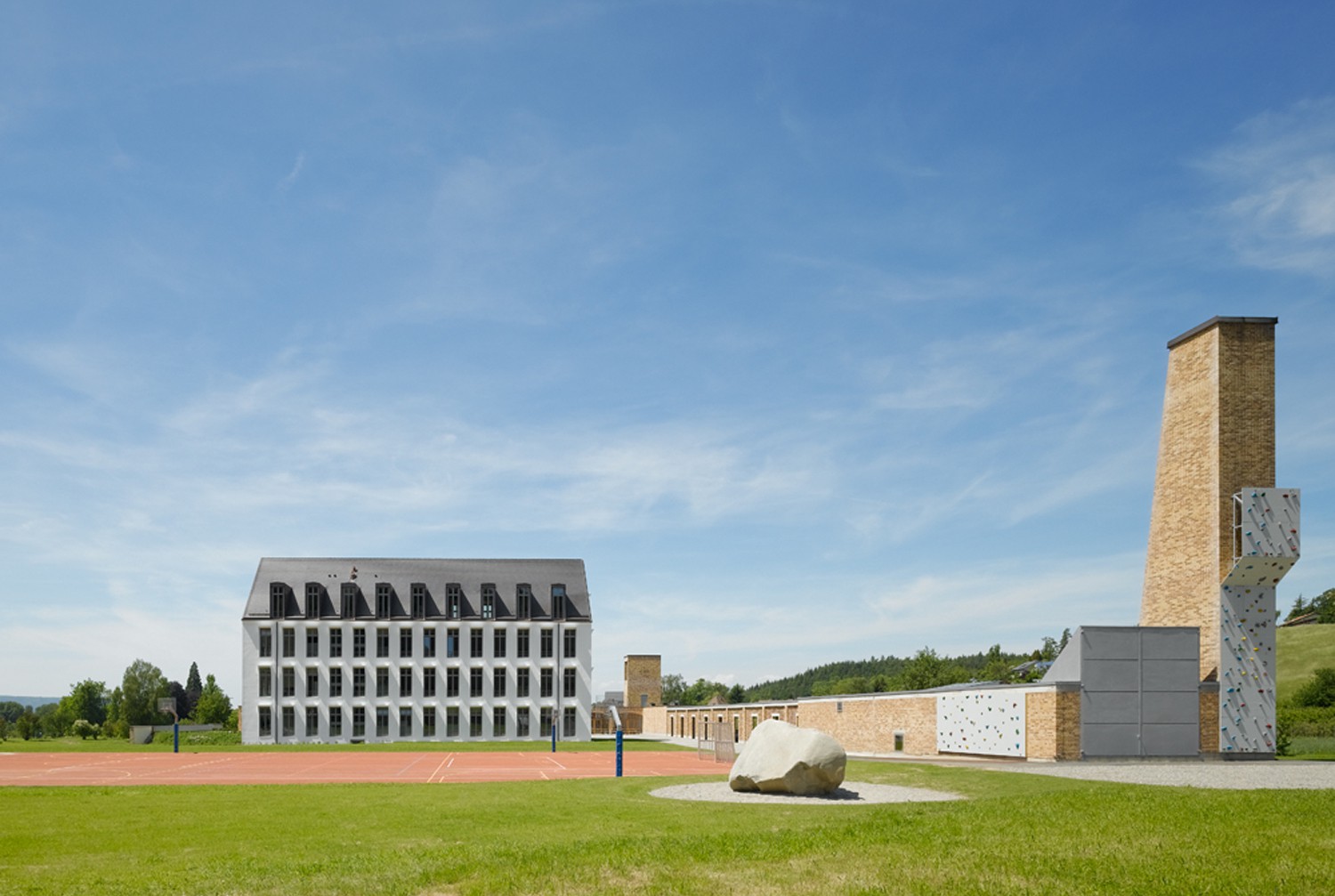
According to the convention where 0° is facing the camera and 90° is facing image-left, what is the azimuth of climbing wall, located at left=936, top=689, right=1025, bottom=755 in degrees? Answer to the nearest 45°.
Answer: approximately 45°

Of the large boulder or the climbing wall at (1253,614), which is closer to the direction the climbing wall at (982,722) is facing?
the large boulder

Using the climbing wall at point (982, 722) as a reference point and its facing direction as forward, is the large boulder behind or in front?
in front
